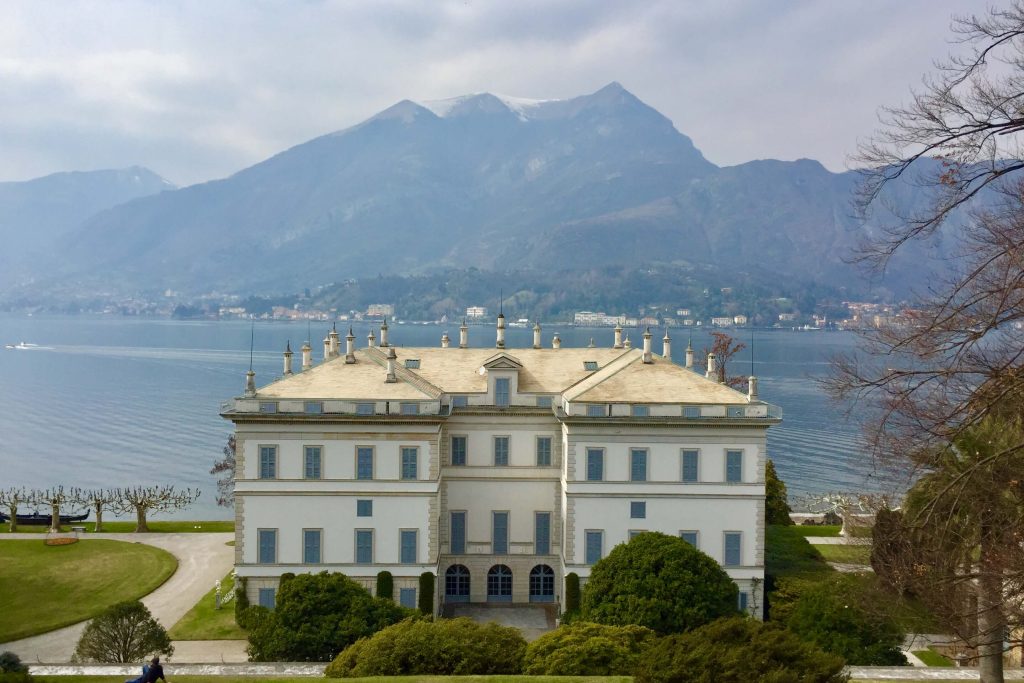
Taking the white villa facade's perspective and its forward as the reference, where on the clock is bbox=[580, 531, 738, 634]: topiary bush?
The topiary bush is roughly at 10 o'clock from the white villa facade.

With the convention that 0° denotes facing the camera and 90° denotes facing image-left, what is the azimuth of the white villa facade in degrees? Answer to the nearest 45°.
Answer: approximately 0°

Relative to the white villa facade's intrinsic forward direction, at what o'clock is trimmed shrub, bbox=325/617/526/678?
The trimmed shrub is roughly at 12 o'clock from the white villa facade.

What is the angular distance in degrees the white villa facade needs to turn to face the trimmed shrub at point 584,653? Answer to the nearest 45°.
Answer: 0° — it already faces it
